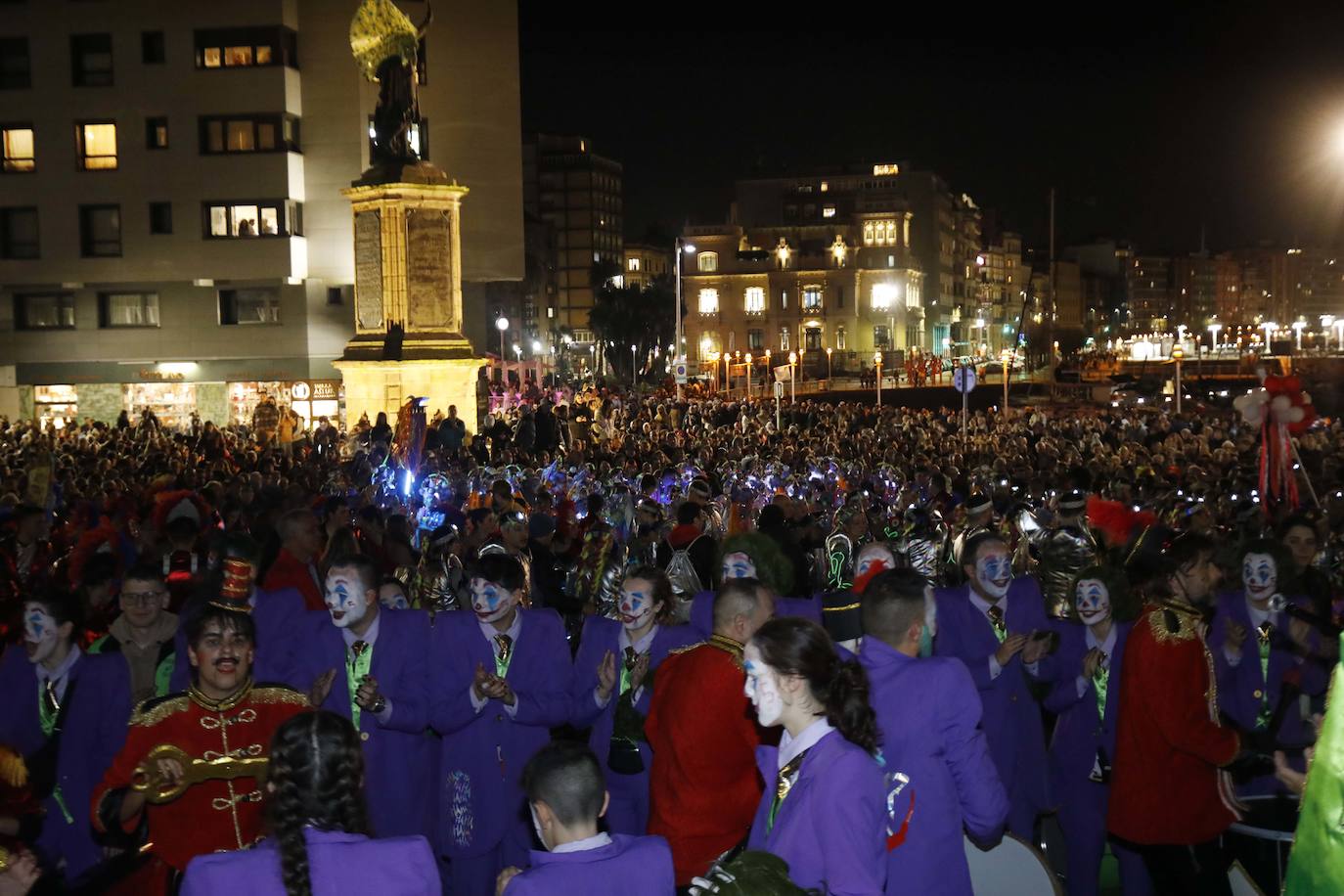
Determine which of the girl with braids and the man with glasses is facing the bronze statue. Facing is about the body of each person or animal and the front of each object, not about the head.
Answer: the girl with braids

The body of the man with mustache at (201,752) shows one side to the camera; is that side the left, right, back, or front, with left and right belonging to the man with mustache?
front

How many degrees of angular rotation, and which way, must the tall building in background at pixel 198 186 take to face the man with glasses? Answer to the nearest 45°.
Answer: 0° — it already faces them

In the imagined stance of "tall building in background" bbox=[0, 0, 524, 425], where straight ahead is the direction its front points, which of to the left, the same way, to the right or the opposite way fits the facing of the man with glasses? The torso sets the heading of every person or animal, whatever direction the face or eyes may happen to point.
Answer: the same way

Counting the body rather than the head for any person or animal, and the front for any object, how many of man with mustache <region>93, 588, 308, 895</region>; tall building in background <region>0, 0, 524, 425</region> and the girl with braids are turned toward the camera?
2

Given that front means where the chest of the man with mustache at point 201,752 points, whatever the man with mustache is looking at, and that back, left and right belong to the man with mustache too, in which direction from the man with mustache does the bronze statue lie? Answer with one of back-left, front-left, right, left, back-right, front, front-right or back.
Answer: back

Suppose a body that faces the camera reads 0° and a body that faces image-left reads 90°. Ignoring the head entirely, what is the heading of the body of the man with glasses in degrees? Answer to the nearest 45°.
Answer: approximately 0°

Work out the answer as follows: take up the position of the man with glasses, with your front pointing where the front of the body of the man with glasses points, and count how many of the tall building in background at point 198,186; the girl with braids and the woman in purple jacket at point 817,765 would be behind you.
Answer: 1

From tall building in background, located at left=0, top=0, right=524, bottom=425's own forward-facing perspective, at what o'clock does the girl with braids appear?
The girl with braids is roughly at 12 o'clock from the tall building in background.

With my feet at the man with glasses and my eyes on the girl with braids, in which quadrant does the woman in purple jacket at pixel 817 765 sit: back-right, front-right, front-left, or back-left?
front-left

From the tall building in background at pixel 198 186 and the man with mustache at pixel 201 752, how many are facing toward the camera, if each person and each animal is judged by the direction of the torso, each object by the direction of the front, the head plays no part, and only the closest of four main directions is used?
2

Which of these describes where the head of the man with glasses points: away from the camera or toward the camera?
toward the camera

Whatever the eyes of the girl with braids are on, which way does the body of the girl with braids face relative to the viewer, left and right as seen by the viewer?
facing away from the viewer

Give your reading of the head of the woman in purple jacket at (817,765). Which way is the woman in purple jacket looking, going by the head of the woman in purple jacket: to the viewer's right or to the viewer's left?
to the viewer's left

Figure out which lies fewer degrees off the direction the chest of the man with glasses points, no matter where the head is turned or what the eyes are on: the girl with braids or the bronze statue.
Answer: the girl with braids

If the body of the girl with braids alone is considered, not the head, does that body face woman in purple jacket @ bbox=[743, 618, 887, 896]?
no

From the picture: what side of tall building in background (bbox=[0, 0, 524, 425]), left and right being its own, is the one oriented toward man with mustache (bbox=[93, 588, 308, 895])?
front

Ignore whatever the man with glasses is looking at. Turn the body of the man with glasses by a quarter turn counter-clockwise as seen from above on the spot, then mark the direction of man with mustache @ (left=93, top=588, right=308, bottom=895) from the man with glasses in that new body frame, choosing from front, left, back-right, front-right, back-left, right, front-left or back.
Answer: right
